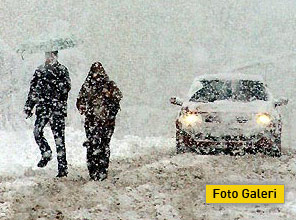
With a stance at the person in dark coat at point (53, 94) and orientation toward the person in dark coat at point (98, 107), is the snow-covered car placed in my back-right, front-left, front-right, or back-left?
front-left

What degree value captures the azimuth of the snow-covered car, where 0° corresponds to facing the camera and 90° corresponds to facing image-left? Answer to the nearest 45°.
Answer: approximately 0°

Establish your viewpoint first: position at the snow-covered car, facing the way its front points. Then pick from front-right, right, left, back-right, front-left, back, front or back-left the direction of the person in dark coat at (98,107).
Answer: front-right

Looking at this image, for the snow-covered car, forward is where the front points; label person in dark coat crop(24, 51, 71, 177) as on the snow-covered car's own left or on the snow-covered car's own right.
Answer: on the snow-covered car's own right

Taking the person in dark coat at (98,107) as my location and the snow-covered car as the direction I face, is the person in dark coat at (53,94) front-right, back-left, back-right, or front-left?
back-left
